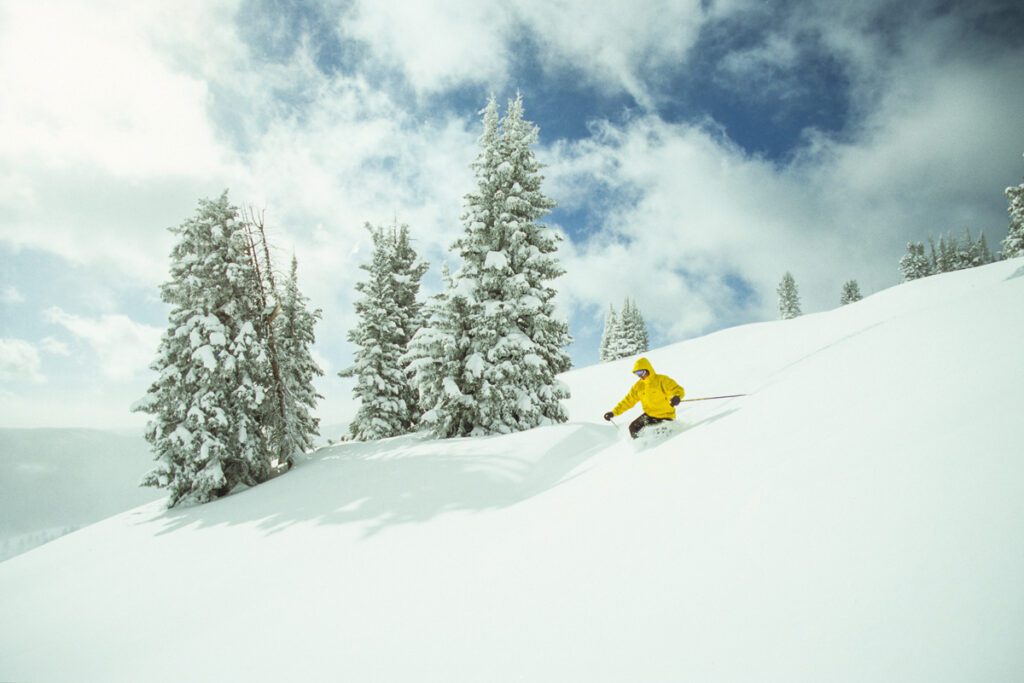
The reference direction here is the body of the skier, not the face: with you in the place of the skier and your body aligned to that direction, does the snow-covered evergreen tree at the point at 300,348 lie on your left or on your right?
on your right

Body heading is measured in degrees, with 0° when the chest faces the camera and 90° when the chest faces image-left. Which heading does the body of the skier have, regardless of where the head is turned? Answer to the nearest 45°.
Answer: approximately 45°

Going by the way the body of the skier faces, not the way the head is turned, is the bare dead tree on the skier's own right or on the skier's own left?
on the skier's own right

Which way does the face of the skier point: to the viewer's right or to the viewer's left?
to the viewer's left

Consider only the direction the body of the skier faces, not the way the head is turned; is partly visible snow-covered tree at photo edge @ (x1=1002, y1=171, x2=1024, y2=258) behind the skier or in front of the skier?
behind

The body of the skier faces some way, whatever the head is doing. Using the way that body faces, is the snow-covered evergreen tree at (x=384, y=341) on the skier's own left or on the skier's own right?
on the skier's own right
